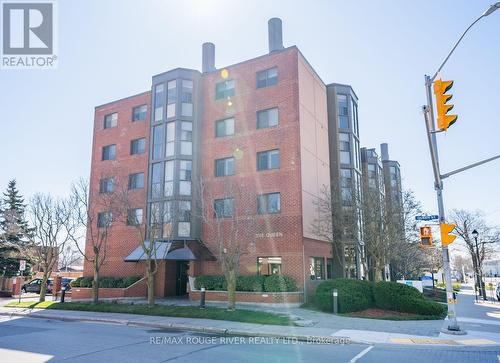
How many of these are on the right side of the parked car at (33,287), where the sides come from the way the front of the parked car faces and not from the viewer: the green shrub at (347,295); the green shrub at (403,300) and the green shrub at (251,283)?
0

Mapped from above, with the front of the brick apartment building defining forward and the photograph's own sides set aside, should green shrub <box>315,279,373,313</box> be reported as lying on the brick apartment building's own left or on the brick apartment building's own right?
on the brick apartment building's own left

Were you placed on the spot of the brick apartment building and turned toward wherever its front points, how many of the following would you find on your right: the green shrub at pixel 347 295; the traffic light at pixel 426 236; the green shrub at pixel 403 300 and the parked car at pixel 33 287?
1

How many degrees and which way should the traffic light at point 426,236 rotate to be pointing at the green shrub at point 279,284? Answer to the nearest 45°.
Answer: approximately 135° to its right

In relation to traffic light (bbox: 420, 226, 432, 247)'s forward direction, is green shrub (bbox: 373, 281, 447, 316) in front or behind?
behind

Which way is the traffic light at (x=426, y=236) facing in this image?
toward the camera

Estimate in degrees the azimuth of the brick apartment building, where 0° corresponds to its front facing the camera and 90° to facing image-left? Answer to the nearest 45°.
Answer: approximately 45°

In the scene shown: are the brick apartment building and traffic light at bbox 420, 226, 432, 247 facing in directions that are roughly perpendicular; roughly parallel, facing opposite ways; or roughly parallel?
roughly parallel

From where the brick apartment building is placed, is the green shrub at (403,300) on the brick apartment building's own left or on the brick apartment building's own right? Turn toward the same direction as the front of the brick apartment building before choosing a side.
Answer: on the brick apartment building's own left

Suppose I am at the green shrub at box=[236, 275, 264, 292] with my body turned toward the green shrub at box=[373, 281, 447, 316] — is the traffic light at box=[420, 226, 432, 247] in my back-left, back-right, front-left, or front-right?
front-right

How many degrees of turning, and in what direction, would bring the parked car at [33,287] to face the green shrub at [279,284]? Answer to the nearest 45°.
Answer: approximately 135° to its left

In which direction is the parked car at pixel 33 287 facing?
to the viewer's left

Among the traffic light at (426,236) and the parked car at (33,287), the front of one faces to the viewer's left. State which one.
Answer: the parked car

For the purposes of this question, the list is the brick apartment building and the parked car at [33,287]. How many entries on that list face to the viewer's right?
0
